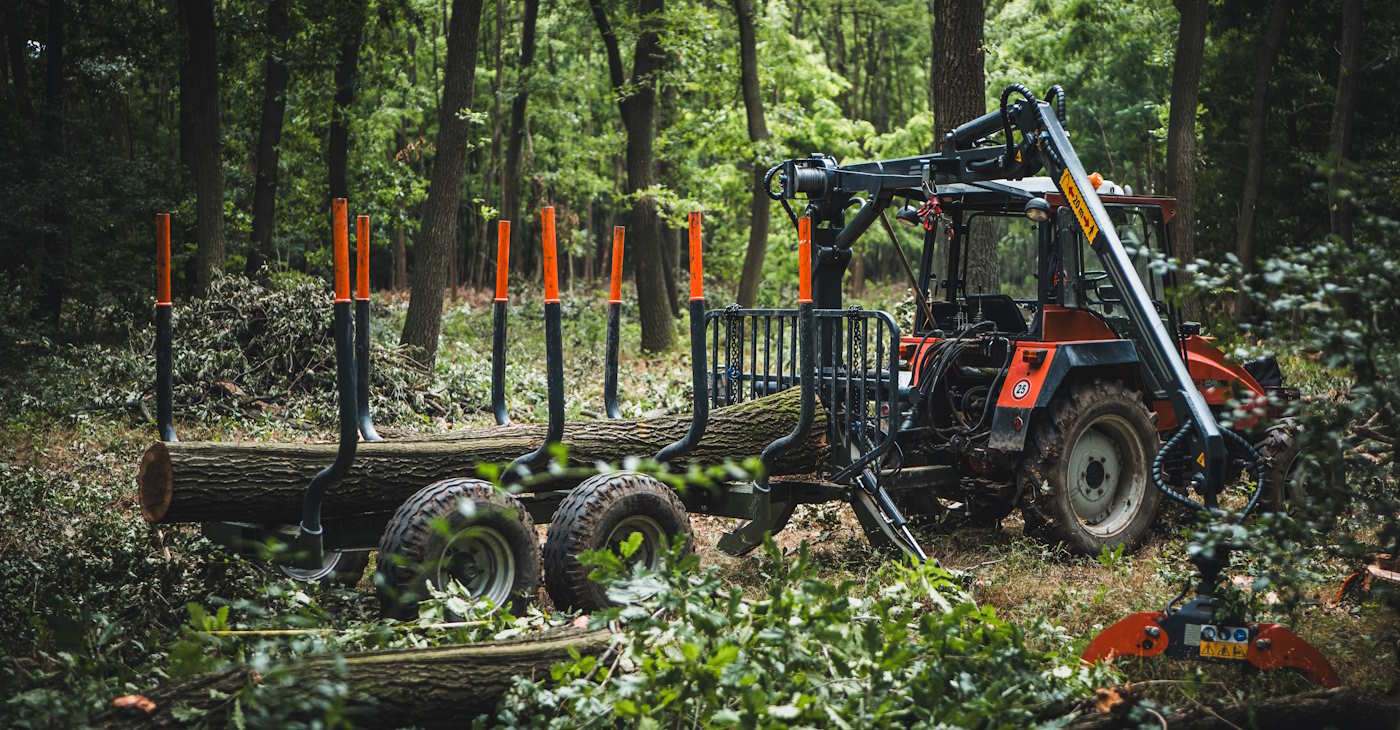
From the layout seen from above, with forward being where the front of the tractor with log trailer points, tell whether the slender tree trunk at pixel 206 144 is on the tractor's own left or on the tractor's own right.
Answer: on the tractor's own left

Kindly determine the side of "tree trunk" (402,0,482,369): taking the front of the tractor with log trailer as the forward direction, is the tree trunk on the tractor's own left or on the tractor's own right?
on the tractor's own left

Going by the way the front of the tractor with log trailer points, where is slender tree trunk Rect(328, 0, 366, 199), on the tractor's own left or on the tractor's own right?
on the tractor's own left

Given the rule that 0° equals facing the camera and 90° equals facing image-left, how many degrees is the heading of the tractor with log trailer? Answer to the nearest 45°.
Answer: approximately 225°

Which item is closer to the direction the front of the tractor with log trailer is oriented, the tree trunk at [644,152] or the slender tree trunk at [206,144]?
the tree trunk

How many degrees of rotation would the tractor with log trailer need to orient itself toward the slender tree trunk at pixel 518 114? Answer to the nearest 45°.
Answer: approximately 45° to its left

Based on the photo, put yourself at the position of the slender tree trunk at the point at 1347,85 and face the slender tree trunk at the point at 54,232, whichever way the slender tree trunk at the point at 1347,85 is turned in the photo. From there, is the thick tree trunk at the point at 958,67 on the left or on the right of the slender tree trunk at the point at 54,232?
left

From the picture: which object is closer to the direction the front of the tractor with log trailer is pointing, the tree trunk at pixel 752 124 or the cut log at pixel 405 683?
the tree trunk

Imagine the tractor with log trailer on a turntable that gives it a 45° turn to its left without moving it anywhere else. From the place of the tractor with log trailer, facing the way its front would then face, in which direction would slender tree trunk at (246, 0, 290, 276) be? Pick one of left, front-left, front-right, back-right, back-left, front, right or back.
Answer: front-left

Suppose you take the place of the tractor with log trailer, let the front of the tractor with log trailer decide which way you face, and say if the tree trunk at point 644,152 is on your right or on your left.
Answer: on your left

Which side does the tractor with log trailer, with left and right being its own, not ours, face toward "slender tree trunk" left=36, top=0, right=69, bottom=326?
left

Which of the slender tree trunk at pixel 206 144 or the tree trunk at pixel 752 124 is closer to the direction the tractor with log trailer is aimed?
the tree trunk
